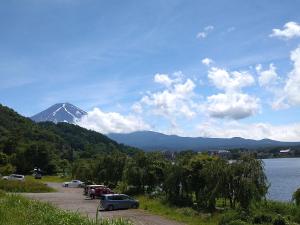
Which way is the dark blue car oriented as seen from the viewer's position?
to the viewer's right

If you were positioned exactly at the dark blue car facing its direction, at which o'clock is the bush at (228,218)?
The bush is roughly at 2 o'clock from the dark blue car.

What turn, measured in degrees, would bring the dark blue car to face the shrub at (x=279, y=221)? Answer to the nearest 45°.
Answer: approximately 45° to its right

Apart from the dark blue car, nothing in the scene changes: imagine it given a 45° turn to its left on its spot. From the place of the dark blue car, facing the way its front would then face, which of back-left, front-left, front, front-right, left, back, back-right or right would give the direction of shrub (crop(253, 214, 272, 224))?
right

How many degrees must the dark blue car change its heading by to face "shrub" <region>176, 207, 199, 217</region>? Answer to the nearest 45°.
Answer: approximately 45° to its right
